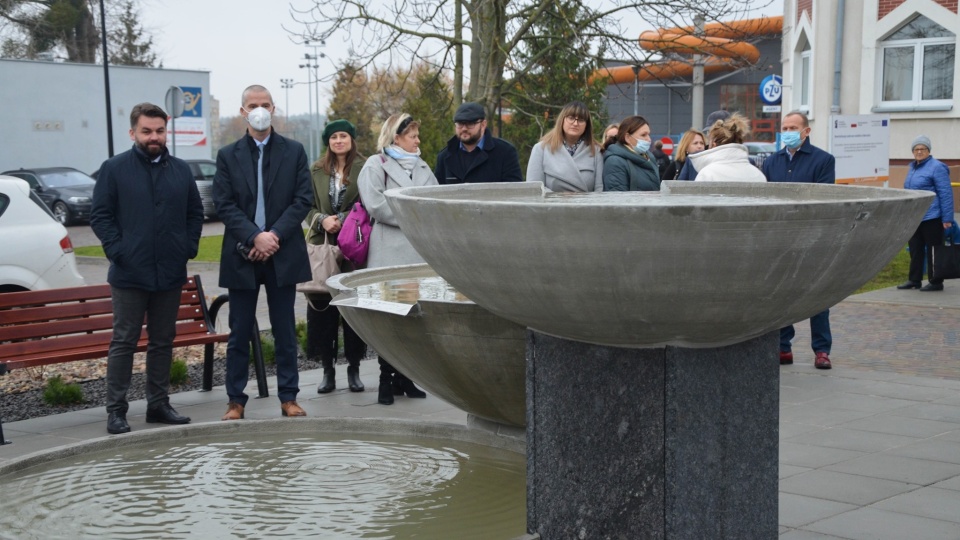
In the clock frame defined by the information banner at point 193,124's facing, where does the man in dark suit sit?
The man in dark suit is roughly at 12 o'clock from the information banner.

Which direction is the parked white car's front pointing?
to the viewer's left

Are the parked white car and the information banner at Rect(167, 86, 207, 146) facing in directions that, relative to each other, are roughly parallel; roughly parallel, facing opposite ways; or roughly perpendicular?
roughly perpendicular

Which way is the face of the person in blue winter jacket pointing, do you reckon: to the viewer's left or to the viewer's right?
to the viewer's left

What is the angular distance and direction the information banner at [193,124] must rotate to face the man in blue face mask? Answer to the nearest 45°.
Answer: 0° — it already faces them

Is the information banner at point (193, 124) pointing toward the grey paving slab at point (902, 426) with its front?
yes

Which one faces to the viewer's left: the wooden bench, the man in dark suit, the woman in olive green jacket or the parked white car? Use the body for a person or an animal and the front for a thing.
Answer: the parked white car

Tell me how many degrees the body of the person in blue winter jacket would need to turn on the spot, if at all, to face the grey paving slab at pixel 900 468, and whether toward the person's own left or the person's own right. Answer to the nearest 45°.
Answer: approximately 45° to the person's own left
